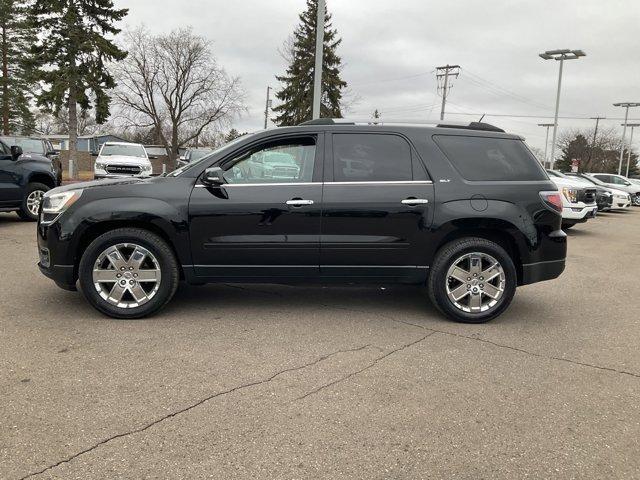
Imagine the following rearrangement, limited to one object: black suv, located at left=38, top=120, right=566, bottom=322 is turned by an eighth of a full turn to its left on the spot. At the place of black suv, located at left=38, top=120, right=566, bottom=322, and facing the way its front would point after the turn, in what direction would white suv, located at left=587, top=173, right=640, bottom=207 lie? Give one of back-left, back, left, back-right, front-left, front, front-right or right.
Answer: back

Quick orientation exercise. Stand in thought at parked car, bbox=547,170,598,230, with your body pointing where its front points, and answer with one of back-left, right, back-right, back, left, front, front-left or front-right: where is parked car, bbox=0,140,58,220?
right

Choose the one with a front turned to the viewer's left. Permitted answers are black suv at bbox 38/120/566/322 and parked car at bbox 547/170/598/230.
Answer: the black suv

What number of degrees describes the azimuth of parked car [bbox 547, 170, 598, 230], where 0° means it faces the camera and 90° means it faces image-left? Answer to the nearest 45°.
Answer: approximately 315°

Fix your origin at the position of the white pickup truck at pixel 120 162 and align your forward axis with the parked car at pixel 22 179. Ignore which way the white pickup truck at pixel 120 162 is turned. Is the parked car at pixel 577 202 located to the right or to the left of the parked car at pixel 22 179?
left

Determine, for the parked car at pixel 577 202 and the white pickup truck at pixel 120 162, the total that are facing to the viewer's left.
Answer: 0

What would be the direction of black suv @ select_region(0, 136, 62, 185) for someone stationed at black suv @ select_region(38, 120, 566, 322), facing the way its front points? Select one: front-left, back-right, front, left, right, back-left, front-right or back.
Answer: front-right

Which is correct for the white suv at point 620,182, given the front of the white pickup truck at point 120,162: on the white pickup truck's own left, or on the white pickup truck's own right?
on the white pickup truck's own left

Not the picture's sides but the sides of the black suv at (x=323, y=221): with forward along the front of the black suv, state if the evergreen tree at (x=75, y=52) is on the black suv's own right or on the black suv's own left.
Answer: on the black suv's own right

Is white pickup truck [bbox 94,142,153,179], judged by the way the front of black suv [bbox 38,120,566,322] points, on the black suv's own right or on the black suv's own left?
on the black suv's own right

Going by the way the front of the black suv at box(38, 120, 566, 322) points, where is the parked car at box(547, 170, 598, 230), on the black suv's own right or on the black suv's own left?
on the black suv's own right

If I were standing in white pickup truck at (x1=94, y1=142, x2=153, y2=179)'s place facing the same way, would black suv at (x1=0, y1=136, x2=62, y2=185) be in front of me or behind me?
in front

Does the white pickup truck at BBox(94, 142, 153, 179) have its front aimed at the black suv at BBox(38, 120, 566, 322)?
yes

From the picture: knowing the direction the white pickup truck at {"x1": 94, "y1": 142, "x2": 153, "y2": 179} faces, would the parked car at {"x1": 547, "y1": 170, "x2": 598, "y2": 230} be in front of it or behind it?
in front

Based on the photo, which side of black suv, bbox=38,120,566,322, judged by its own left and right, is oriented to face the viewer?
left

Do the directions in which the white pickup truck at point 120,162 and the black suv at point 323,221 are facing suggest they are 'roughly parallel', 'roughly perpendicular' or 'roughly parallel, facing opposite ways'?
roughly perpendicular

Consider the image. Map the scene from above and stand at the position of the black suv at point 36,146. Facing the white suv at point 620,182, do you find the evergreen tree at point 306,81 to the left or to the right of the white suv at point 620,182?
left

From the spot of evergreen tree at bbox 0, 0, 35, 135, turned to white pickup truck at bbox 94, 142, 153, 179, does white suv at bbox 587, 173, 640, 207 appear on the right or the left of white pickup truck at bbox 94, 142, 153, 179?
left
